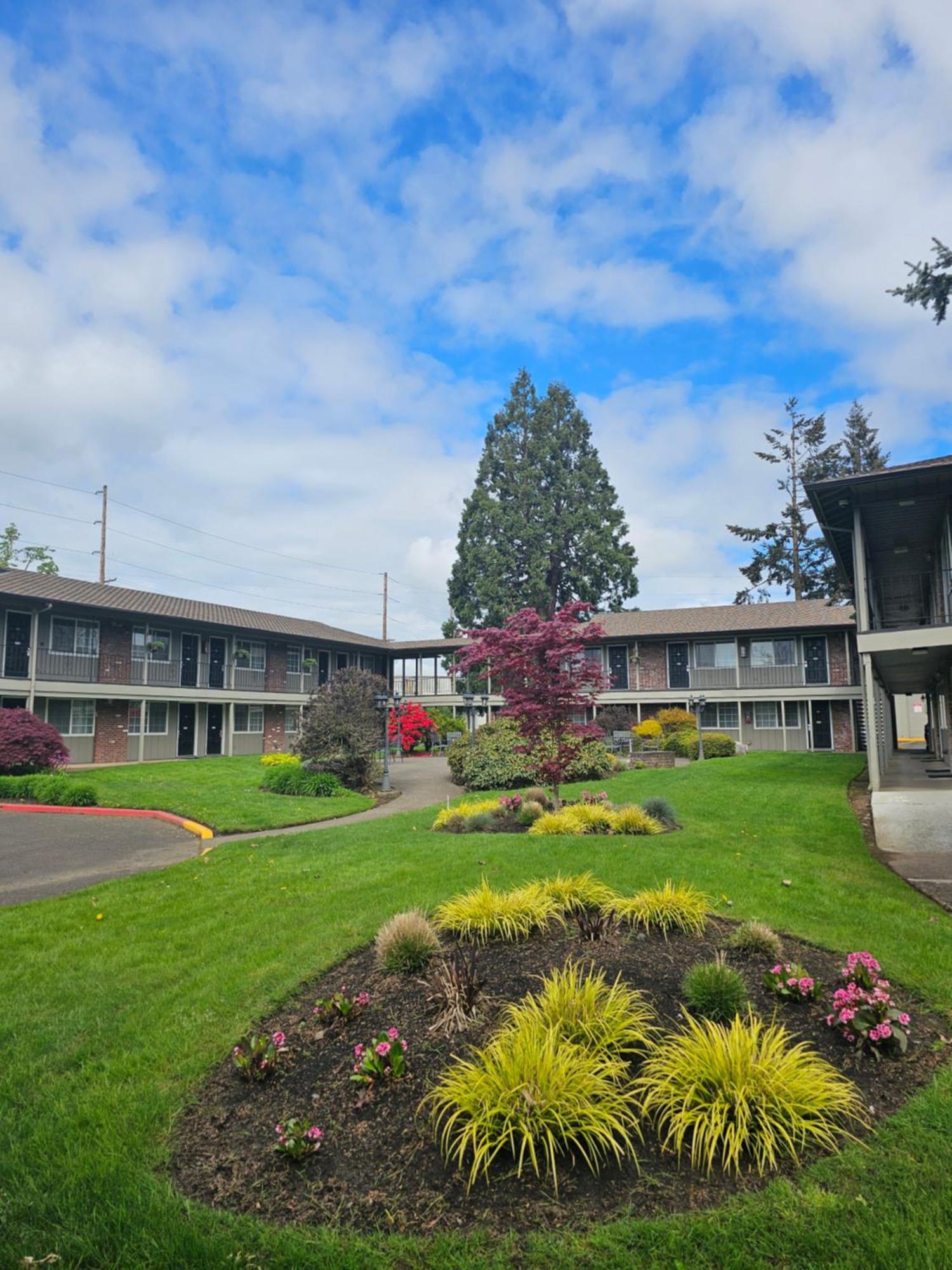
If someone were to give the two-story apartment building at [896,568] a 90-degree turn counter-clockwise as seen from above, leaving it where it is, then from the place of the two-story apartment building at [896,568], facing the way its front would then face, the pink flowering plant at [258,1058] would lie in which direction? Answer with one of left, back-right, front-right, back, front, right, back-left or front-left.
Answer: front

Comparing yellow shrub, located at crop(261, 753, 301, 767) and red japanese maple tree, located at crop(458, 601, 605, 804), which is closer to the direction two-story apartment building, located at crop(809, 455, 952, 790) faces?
the yellow shrub

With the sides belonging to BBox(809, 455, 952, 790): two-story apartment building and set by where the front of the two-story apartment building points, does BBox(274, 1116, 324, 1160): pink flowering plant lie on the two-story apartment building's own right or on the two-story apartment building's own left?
on the two-story apartment building's own left

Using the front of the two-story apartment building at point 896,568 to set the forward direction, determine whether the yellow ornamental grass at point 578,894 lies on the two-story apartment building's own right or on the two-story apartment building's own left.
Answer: on the two-story apartment building's own left

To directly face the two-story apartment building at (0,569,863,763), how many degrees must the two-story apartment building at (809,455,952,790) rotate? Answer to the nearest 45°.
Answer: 0° — it already faces it

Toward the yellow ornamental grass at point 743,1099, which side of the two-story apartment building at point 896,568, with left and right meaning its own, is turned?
left

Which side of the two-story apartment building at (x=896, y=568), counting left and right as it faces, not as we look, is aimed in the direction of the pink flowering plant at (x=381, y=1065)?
left

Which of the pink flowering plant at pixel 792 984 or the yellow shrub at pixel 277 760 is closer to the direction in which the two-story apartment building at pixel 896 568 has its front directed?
the yellow shrub

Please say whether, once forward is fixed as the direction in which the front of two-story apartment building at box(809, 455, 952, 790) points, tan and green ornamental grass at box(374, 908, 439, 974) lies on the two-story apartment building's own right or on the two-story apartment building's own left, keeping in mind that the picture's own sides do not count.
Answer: on the two-story apartment building's own left

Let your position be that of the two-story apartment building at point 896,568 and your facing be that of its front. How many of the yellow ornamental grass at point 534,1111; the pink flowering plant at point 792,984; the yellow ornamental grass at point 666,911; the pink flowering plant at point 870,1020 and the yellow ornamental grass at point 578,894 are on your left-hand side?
5

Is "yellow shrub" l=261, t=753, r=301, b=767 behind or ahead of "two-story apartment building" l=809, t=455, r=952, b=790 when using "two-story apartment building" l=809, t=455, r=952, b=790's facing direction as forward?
ahead

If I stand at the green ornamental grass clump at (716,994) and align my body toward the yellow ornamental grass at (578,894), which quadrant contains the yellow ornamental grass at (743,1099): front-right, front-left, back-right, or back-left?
back-left

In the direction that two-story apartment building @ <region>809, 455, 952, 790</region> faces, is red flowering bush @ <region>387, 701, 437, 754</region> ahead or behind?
ahead

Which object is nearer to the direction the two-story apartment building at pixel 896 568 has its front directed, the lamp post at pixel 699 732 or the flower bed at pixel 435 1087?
the lamp post

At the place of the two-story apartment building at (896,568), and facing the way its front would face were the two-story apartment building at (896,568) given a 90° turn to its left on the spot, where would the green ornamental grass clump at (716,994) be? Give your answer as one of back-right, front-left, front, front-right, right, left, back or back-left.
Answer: front

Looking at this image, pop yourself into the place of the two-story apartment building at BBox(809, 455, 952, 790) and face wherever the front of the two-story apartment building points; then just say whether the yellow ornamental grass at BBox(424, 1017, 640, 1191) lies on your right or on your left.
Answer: on your left

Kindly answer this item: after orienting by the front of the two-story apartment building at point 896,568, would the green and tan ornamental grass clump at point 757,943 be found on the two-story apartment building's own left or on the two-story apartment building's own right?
on the two-story apartment building's own left

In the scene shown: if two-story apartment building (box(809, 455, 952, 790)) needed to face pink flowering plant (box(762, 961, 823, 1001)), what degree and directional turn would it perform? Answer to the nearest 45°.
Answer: approximately 90° to its left

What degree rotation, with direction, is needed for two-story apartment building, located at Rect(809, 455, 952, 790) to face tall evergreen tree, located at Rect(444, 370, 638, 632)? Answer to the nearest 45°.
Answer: approximately 45° to its right

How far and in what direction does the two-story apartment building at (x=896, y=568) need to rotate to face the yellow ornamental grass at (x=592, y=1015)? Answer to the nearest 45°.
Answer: approximately 90° to its left

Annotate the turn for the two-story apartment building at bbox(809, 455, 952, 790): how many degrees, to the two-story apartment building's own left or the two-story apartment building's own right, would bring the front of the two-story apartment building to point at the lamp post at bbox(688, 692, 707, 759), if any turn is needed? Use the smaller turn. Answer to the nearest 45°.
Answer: approximately 45° to the two-story apartment building's own right

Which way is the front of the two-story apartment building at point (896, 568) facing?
to the viewer's left
